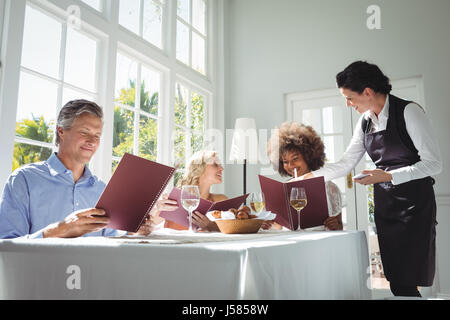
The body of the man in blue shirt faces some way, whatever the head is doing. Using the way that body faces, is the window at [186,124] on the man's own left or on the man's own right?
on the man's own left

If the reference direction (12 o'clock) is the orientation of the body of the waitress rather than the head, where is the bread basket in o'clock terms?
The bread basket is roughly at 12 o'clock from the waitress.

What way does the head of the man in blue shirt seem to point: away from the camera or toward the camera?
toward the camera

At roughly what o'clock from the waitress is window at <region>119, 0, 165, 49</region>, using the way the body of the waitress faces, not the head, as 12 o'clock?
The window is roughly at 2 o'clock from the waitress.

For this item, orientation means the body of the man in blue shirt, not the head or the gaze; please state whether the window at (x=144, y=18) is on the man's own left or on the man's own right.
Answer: on the man's own left

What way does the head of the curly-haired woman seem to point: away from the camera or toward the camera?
toward the camera

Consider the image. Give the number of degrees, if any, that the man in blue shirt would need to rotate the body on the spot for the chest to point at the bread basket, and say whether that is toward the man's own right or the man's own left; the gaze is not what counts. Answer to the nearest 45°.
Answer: approximately 45° to the man's own left

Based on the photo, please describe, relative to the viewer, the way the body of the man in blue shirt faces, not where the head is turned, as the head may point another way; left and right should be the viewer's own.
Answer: facing the viewer and to the right of the viewer

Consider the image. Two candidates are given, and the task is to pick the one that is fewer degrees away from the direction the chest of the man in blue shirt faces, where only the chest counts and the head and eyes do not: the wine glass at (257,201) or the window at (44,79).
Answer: the wine glass

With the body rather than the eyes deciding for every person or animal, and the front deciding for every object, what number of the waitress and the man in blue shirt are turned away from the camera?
0

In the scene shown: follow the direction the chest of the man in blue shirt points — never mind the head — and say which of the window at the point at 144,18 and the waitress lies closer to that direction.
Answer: the waitress

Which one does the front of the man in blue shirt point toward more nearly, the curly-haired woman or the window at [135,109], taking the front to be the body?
the curly-haired woman

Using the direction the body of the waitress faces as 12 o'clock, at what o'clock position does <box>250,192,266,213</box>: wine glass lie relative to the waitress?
The wine glass is roughly at 12 o'clock from the waitress.

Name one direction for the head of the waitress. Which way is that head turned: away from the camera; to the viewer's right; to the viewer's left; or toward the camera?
to the viewer's left

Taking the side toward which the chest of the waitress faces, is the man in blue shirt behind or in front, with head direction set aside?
in front

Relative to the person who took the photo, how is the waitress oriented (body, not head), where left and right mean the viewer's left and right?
facing the viewer and to the left of the viewer

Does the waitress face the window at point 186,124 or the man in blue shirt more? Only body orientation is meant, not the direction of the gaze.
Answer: the man in blue shirt

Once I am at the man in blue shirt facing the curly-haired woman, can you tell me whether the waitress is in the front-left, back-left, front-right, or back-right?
front-right
